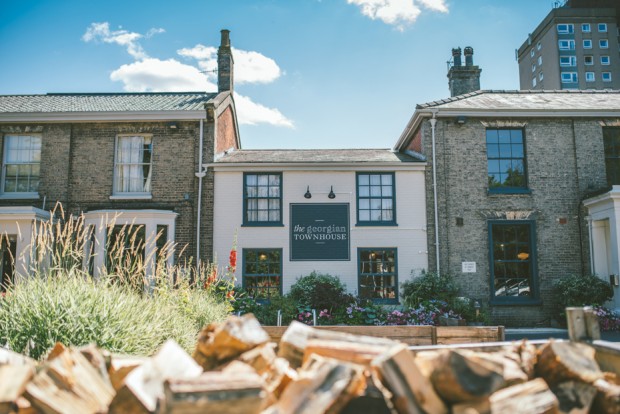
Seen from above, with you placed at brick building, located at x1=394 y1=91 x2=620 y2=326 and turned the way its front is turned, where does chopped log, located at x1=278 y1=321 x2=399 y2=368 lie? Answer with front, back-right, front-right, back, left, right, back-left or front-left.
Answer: front

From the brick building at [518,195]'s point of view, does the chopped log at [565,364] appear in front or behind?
in front

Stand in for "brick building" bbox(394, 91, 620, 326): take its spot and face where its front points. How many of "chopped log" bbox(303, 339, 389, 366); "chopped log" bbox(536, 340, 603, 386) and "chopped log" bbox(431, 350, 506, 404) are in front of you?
3

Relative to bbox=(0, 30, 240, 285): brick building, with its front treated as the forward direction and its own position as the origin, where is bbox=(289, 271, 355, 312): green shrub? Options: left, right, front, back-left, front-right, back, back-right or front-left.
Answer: front-left

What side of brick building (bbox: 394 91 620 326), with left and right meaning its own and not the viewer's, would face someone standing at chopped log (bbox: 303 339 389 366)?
front

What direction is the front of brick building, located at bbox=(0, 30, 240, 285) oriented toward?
toward the camera

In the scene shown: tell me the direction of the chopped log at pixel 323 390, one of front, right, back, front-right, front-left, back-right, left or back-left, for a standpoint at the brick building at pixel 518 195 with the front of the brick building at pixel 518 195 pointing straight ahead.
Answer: front

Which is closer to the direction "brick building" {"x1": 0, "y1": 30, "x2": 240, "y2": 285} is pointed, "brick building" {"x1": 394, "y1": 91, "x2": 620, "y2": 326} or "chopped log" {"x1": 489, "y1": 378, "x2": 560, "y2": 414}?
the chopped log

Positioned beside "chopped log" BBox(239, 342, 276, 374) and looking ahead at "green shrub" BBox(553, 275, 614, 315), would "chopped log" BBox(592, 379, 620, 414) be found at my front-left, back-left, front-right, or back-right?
front-right

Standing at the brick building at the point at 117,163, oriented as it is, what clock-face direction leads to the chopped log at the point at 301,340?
The chopped log is roughly at 12 o'clock from the brick building.

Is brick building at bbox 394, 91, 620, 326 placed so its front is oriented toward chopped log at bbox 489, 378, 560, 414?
yes

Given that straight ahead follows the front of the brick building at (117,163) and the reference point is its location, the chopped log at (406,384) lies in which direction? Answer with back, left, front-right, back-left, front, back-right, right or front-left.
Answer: front

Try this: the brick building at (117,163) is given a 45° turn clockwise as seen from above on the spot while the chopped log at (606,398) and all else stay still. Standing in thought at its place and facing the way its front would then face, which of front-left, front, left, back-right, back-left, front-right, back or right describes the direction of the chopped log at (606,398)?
front-left

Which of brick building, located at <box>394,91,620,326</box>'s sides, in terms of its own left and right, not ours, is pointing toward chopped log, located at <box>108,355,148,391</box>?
front

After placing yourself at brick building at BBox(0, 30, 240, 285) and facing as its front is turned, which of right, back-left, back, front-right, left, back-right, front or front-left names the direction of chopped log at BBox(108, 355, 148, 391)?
front

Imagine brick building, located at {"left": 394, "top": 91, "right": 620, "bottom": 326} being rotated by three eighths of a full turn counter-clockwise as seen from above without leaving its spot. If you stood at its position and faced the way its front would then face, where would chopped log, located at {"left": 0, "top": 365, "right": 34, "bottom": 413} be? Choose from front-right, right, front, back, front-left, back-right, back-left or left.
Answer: back-right

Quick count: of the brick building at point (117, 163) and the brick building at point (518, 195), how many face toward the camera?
2

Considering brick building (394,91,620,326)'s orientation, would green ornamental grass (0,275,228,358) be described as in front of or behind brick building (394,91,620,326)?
in front
